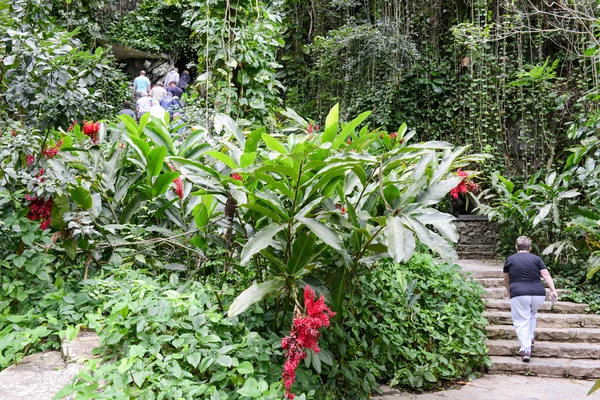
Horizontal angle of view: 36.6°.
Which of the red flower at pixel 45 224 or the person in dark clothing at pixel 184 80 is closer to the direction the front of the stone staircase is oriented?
the red flower

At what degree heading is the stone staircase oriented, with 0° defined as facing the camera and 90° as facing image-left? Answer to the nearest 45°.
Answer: approximately 0°

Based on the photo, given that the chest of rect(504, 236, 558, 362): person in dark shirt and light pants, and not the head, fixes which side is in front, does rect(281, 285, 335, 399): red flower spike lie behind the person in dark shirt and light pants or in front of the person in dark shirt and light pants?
behind

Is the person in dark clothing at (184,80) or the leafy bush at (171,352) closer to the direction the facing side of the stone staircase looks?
the leafy bush

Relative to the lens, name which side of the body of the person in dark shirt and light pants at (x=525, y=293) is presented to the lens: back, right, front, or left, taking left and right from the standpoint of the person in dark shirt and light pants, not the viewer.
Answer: back

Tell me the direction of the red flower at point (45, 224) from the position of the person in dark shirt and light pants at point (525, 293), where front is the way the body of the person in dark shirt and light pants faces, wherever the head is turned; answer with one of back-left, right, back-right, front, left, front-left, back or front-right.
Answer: back-left
